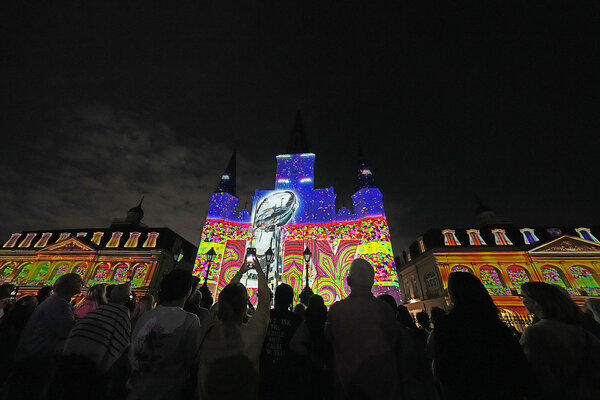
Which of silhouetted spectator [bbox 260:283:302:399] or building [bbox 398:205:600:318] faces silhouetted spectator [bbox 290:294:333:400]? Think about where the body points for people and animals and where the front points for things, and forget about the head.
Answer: the building

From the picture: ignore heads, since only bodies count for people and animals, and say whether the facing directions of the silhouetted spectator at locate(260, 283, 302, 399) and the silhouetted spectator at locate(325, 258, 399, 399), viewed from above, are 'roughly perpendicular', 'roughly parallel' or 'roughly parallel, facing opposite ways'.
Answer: roughly parallel

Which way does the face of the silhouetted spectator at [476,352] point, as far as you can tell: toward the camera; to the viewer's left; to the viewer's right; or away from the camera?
away from the camera

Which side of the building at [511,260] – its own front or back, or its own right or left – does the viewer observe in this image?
front

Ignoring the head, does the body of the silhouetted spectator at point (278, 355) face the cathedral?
yes

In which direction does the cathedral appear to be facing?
toward the camera

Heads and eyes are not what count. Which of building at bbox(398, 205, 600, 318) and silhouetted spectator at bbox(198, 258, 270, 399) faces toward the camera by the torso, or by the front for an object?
the building

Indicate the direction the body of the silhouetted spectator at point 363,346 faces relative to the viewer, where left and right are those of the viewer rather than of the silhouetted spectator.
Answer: facing away from the viewer

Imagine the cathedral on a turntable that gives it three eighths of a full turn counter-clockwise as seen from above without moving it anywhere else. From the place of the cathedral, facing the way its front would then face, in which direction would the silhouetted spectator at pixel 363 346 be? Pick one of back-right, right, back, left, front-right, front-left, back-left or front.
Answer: back-right

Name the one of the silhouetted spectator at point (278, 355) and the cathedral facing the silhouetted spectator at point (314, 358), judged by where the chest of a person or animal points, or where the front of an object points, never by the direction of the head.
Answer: the cathedral

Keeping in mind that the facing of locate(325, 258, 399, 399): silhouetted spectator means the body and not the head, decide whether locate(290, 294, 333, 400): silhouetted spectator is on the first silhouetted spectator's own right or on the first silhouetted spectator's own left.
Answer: on the first silhouetted spectator's own left

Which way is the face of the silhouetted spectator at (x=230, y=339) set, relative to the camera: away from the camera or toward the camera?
away from the camera

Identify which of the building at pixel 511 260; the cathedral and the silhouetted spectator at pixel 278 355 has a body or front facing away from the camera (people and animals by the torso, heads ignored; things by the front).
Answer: the silhouetted spectator

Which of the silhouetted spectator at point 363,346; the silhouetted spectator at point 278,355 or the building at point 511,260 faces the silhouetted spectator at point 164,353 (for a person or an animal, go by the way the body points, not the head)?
the building

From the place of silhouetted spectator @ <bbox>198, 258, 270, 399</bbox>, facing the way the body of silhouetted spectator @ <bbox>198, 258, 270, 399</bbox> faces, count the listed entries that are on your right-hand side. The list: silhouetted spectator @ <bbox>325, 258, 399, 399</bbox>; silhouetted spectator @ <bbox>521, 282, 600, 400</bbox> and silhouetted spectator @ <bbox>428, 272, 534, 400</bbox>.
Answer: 3

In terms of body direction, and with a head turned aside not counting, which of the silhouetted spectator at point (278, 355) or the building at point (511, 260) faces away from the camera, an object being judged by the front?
the silhouetted spectator

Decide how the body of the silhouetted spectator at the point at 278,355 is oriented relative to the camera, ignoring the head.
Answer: away from the camera

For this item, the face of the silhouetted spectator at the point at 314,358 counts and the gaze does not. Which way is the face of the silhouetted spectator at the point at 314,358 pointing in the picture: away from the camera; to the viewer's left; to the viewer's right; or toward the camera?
away from the camera

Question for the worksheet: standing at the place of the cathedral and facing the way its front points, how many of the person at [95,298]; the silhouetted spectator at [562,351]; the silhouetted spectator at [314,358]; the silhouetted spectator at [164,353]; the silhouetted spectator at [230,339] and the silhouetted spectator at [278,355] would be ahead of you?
6
